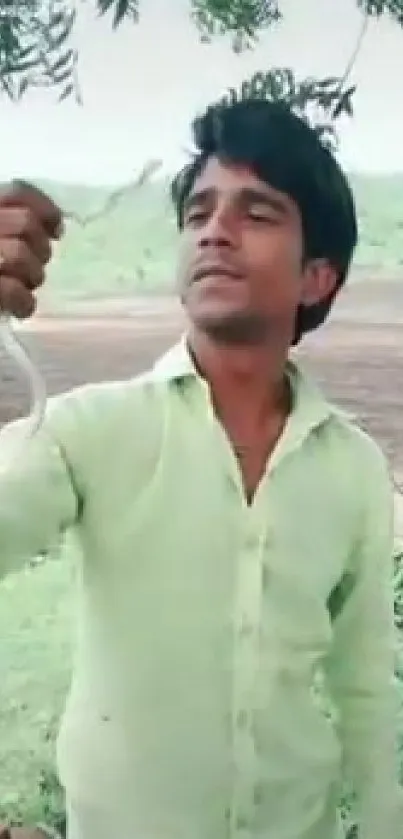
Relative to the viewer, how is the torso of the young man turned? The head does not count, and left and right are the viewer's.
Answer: facing the viewer
